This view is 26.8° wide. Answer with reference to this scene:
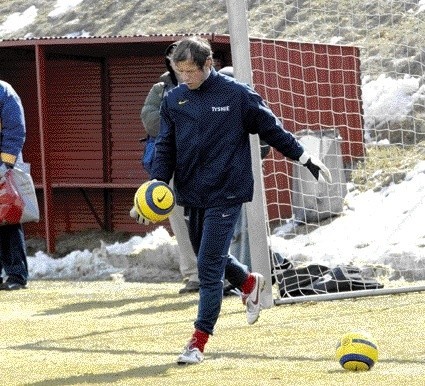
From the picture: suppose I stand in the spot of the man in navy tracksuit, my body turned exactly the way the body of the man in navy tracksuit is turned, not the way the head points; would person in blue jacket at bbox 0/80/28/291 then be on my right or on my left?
on my right

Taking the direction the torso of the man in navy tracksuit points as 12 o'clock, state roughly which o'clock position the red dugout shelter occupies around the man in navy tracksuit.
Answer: The red dugout shelter is roughly at 4 o'clock from the man in navy tracksuit.

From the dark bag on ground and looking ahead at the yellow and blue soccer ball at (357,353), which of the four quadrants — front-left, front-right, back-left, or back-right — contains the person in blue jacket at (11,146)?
back-right

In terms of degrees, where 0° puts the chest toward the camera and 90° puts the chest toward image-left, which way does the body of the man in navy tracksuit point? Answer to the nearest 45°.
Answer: approximately 45°

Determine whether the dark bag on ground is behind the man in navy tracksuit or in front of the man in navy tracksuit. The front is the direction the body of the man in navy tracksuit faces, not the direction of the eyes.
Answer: behind

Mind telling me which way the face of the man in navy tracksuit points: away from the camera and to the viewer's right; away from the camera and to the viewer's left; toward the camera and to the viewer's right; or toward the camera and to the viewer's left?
toward the camera and to the viewer's left

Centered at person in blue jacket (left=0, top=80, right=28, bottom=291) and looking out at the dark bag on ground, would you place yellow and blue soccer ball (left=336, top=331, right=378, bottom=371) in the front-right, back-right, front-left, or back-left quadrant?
front-right

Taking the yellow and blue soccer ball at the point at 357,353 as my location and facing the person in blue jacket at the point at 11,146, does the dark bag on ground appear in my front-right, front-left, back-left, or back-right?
front-right

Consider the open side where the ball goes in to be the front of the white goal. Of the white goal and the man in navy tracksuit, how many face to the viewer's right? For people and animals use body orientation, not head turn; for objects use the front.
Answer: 0
